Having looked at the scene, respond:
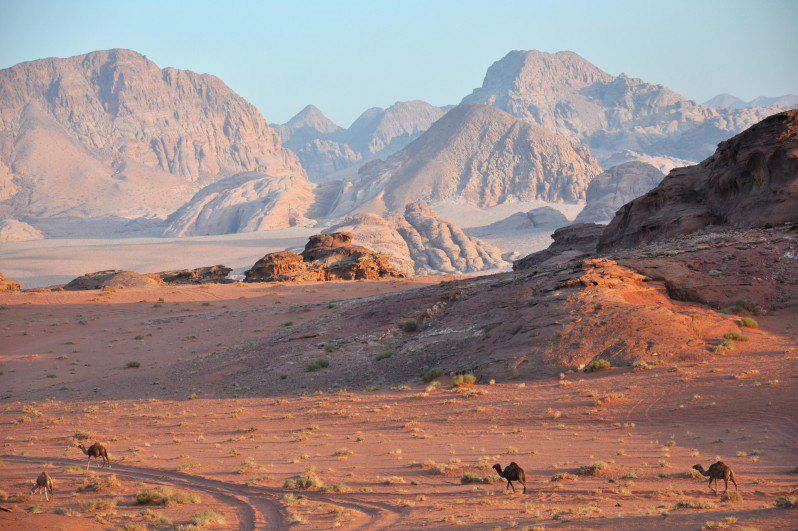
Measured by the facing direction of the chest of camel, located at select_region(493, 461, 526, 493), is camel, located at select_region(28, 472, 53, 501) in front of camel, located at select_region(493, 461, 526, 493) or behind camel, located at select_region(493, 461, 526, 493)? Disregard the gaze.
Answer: in front

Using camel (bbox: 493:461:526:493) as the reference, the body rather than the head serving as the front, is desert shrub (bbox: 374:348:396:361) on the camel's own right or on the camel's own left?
on the camel's own right

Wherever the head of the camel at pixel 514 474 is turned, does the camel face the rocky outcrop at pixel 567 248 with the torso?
no

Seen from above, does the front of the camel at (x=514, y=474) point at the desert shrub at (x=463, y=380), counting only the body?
no

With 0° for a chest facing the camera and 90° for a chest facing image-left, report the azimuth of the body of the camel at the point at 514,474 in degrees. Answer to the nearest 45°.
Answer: approximately 90°

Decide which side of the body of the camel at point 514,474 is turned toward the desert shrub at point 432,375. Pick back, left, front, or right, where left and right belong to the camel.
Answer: right

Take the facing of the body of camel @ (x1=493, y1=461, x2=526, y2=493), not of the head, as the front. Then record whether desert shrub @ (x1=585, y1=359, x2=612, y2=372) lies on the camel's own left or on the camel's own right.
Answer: on the camel's own right

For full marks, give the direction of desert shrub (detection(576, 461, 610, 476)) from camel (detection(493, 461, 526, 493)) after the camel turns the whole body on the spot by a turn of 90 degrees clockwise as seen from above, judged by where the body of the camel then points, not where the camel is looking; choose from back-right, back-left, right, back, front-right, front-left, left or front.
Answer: front-right

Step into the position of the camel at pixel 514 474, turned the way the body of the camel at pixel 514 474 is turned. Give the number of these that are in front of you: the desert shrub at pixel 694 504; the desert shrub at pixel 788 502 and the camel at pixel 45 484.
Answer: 1

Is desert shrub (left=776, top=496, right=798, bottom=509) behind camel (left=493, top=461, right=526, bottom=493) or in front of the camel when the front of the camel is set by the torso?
behind

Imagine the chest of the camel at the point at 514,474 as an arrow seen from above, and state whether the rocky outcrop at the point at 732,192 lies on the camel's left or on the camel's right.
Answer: on the camel's right

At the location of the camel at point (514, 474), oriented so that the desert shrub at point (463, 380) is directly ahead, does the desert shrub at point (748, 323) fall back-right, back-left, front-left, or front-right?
front-right
